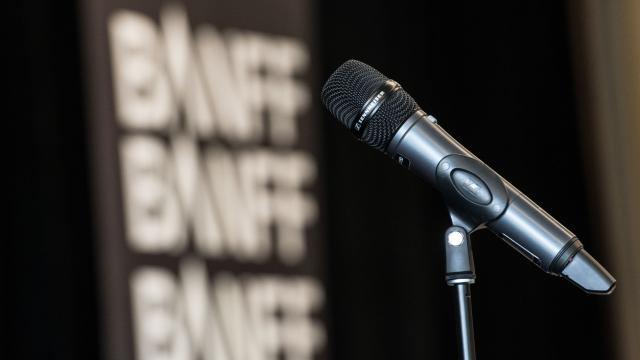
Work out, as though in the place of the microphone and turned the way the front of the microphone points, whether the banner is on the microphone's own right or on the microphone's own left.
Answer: on the microphone's own right

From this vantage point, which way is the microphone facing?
to the viewer's left
